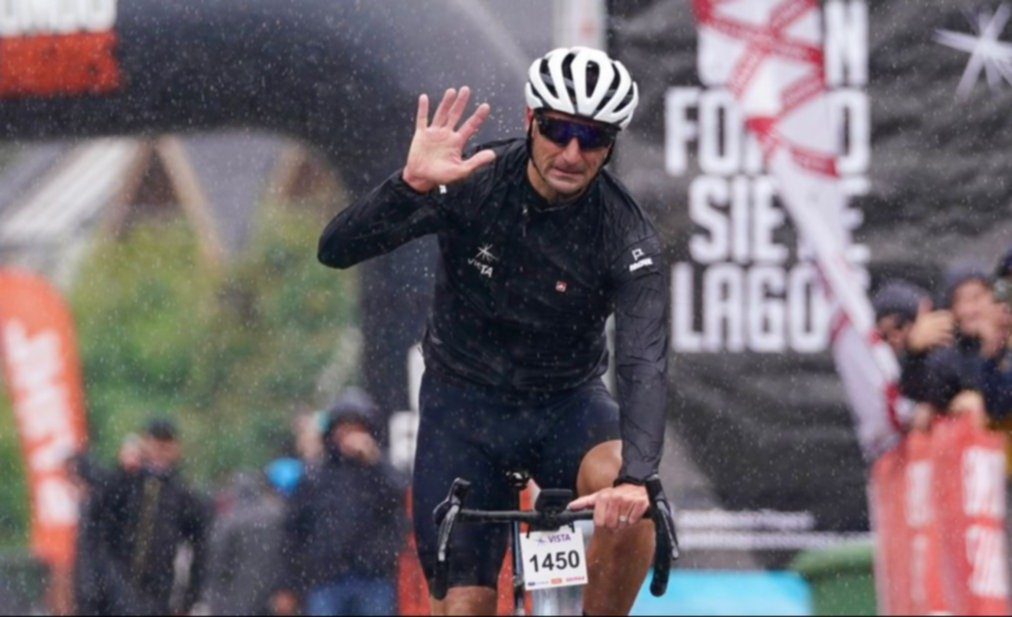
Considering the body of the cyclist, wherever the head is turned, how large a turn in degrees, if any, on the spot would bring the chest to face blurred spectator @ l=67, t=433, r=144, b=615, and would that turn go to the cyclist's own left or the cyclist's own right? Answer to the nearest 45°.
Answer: approximately 135° to the cyclist's own right

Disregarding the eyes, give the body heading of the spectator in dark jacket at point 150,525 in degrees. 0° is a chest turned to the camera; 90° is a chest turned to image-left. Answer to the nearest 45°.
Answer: approximately 0°

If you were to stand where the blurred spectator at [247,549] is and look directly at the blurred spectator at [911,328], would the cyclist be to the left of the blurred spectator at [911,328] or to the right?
right

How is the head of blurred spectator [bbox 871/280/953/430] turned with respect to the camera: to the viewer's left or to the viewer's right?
to the viewer's left

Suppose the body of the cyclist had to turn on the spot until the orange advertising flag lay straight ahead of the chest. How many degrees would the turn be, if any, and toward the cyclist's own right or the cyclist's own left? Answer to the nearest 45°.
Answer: approximately 135° to the cyclist's own right

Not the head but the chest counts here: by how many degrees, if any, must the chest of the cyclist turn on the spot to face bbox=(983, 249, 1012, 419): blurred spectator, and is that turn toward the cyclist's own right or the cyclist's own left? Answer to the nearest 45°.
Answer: approximately 135° to the cyclist's own left

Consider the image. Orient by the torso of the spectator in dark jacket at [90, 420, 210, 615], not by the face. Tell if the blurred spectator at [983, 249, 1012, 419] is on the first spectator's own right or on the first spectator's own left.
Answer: on the first spectator's own left

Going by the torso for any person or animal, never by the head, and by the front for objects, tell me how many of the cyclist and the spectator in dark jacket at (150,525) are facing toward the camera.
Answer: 2

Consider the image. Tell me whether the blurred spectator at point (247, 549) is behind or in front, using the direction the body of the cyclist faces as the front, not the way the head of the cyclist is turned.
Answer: behind
